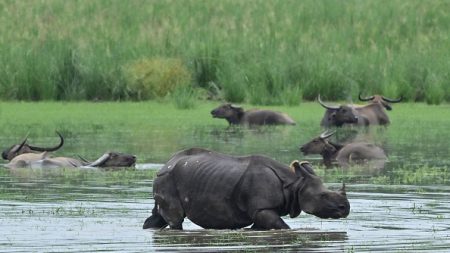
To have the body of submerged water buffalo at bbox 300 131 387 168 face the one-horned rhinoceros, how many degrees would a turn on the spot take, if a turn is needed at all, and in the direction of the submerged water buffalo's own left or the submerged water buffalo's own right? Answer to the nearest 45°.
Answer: approximately 90° to the submerged water buffalo's own left

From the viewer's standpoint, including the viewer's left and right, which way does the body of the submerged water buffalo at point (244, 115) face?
facing to the left of the viewer

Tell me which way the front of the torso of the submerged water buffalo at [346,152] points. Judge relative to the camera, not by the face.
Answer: to the viewer's left

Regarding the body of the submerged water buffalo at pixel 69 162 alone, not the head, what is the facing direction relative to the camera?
to the viewer's right

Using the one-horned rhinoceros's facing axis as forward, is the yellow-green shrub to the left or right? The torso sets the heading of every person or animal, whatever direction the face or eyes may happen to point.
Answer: on its left

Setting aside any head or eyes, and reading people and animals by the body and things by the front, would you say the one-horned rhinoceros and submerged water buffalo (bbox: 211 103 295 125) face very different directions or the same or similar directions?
very different directions

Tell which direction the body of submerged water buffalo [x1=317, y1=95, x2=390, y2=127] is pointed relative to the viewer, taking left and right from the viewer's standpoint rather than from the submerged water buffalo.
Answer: facing the viewer and to the left of the viewer

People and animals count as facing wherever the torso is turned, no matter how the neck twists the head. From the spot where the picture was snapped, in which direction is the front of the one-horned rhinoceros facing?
facing to the right of the viewer

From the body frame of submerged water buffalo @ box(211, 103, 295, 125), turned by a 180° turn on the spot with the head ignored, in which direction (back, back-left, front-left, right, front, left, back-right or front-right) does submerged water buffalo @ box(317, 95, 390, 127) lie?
front

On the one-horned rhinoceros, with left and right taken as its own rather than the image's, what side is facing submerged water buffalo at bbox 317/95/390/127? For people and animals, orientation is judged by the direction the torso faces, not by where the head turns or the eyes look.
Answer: left

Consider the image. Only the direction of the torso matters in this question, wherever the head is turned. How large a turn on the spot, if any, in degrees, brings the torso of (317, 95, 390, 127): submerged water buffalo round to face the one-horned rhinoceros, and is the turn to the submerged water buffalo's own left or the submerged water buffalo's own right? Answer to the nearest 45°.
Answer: approximately 45° to the submerged water buffalo's own left

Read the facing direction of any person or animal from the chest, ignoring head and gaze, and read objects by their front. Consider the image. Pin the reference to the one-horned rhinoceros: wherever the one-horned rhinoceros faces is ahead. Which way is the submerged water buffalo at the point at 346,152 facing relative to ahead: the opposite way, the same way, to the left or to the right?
the opposite way
